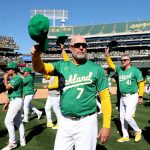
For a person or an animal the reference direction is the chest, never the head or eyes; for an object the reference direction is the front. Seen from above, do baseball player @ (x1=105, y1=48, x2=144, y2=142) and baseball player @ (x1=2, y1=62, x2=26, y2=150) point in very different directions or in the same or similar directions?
same or similar directions

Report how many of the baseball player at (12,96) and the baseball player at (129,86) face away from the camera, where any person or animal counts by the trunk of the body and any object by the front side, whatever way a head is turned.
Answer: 0

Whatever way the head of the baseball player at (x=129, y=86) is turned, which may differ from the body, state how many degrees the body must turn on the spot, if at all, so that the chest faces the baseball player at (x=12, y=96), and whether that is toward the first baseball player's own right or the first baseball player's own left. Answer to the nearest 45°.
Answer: approximately 45° to the first baseball player's own right

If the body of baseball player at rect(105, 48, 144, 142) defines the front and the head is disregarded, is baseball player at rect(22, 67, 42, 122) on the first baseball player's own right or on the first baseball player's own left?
on the first baseball player's own right

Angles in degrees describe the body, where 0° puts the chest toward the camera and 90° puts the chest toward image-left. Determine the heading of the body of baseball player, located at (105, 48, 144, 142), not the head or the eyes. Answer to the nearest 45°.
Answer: approximately 45°

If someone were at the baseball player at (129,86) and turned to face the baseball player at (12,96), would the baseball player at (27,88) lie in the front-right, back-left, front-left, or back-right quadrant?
front-right
